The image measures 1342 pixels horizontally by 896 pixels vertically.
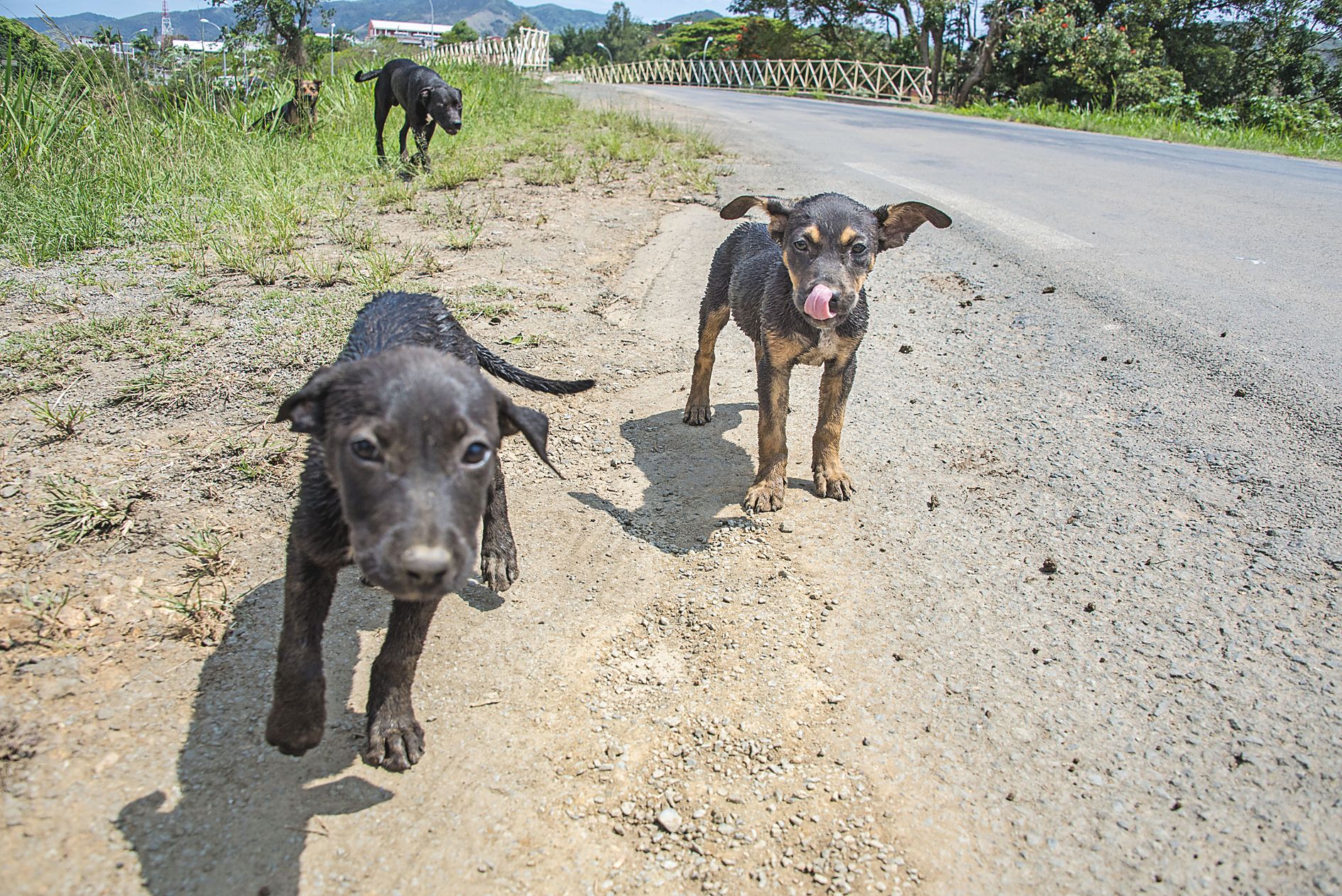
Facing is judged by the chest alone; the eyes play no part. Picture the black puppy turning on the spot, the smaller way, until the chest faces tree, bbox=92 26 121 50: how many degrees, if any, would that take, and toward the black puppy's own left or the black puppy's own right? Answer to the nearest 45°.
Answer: approximately 180°

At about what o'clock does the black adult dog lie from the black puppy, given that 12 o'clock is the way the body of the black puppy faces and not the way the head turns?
The black adult dog is roughly at 6 o'clock from the black puppy.

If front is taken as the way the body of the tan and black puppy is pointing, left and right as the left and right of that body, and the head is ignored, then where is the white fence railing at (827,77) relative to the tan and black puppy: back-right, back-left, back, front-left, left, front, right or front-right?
back-left

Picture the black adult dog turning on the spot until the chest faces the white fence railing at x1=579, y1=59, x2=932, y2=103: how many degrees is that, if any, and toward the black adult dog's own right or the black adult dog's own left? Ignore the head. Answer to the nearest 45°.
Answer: approximately 90° to the black adult dog's own left

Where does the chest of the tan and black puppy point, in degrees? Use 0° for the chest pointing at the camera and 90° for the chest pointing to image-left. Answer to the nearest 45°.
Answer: approximately 315°

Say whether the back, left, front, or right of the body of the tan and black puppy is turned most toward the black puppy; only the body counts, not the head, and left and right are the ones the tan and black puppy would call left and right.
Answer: right
